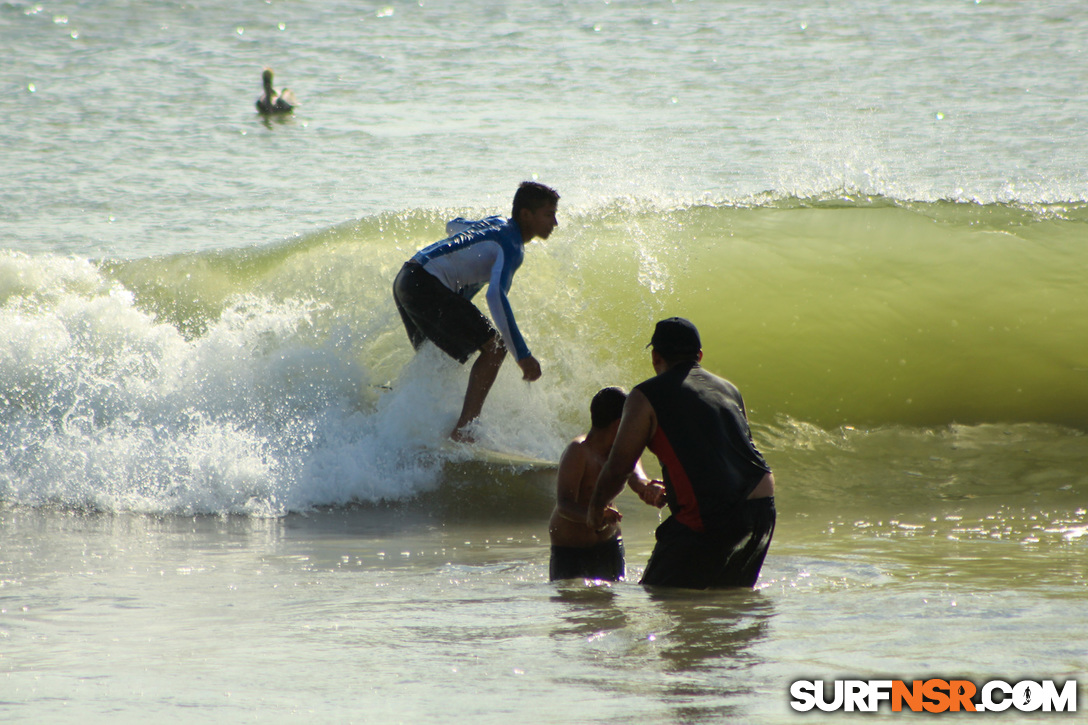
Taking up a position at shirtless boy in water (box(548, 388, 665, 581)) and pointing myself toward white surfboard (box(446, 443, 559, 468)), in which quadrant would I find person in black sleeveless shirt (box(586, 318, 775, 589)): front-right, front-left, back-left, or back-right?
back-right

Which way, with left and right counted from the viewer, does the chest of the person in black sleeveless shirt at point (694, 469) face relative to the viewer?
facing away from the viewer and to the left of the viewer
